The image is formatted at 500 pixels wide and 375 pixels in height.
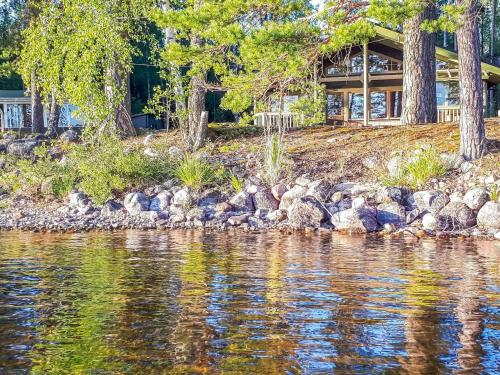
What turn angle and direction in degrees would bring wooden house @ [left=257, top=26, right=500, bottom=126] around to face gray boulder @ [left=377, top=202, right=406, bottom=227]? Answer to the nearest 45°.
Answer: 0° — it already faces it

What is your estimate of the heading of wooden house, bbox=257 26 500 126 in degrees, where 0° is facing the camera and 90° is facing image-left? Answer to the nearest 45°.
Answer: approximately 0°

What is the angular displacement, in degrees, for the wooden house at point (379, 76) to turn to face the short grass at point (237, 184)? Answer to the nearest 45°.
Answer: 0° — it already faces it

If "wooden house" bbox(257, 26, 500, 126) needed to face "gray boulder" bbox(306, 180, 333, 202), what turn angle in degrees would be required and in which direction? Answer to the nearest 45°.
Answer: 0° — it already faces it

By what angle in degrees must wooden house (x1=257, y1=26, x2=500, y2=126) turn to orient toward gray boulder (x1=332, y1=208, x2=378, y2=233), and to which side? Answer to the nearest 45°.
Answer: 0° — it already faces it

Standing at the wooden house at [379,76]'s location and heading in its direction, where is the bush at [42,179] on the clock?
The bush is roughly at 1 o'clock from the wooden house.

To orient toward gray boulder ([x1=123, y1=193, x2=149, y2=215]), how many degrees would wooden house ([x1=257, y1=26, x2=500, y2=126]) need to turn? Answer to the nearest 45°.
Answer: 0° — it already faces it

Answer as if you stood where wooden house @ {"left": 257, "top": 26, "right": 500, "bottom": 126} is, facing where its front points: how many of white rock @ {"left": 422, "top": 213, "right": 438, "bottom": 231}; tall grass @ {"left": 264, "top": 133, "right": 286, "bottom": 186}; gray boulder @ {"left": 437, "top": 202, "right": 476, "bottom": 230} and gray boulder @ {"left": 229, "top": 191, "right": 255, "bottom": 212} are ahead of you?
4

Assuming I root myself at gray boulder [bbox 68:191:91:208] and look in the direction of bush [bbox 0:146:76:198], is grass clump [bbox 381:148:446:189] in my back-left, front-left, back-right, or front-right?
back-right

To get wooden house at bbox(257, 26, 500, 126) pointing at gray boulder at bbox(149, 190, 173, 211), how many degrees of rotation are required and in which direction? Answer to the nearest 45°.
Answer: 0° — it already faces it

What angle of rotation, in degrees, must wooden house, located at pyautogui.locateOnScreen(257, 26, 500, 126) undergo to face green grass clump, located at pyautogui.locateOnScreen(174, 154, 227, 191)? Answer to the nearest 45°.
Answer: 0° — it already faces it

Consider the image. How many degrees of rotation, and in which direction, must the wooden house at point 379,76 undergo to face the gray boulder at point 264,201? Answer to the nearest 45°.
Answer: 0° — it already faces it
